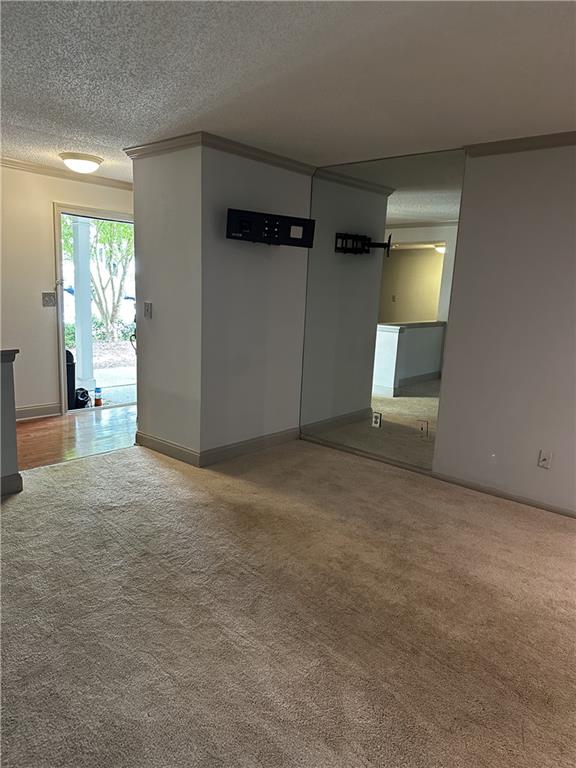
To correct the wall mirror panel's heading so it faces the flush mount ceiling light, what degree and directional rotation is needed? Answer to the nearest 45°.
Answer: approximately 45° to its right

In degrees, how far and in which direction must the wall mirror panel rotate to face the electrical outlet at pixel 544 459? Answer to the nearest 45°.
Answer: approximately 90° to its left

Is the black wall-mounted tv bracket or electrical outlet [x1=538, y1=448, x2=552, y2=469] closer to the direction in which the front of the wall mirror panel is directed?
the black wall-mounted tv bracket

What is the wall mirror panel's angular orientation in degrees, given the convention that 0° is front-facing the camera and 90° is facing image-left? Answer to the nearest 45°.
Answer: approximately 45°

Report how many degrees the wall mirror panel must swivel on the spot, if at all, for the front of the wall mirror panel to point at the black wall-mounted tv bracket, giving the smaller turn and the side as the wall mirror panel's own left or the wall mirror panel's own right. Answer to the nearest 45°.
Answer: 0° — it already faces it

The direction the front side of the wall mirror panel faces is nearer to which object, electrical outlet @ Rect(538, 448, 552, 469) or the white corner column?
the white corner column
